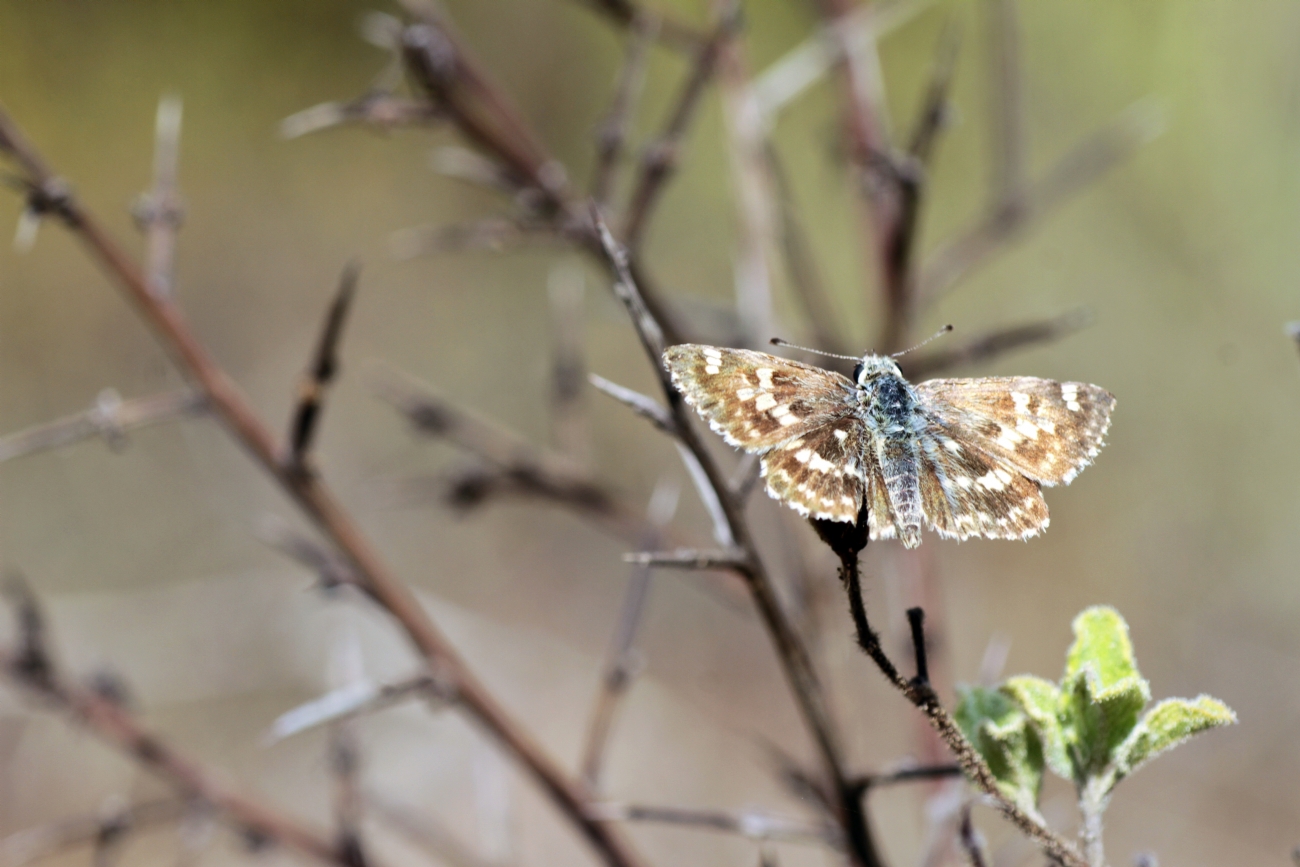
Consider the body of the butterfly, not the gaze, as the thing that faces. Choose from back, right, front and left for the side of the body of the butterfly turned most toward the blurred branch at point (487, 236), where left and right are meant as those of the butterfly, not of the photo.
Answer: left

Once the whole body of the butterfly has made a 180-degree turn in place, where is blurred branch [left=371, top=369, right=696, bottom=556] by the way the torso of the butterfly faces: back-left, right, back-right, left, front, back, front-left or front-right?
back-right

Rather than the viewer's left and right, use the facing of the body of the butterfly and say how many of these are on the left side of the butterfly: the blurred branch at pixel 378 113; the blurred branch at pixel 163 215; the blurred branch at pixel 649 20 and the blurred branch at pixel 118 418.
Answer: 4

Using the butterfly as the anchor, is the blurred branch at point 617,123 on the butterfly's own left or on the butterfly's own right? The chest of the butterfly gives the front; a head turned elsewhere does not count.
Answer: on the butterfly's own left

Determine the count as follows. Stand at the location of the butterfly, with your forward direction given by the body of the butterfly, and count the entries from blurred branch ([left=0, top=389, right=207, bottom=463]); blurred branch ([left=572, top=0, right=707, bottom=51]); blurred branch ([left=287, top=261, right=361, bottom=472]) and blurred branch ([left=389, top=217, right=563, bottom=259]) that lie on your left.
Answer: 4

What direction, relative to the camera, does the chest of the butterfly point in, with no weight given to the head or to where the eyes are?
away from the camera

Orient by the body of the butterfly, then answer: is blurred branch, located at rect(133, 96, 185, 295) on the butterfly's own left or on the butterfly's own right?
on the butterfly's own left
